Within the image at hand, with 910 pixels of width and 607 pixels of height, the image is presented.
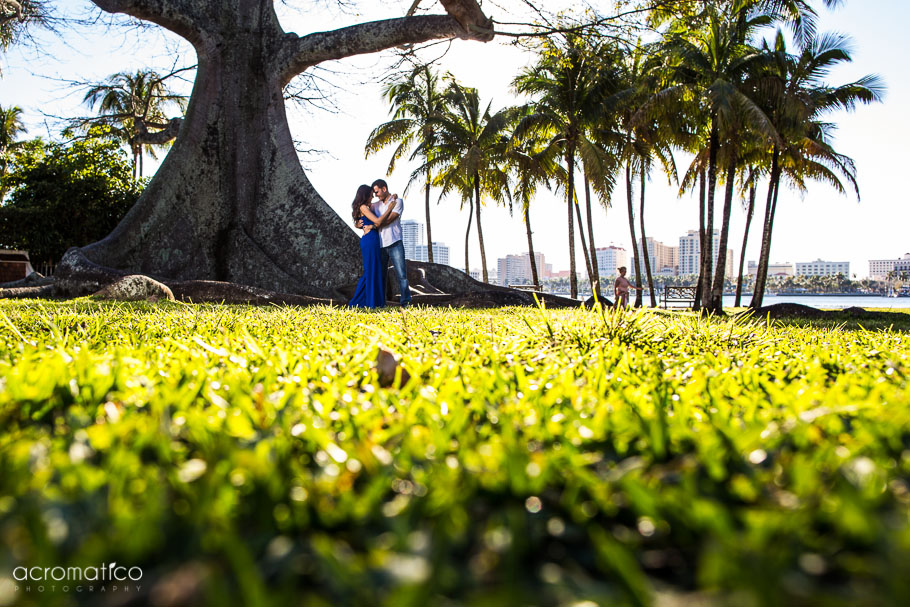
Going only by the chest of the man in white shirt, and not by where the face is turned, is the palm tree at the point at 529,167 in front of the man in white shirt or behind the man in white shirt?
behind

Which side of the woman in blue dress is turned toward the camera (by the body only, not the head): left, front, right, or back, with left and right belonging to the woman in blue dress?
right

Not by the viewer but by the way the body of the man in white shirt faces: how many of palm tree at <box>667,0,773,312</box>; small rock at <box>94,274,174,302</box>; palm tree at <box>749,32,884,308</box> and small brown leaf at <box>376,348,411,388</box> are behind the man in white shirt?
2

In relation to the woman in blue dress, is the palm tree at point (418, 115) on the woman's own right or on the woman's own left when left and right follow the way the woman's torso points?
on the woman's own left

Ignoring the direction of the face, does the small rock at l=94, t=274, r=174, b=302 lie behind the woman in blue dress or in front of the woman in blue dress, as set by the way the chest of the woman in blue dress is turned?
behind

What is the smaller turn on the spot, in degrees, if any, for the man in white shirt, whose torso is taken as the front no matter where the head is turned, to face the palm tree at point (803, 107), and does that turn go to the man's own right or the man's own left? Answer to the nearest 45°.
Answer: approximately 180°

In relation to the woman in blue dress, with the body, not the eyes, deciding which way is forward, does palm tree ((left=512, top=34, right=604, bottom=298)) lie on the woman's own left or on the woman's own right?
on the woman's own left

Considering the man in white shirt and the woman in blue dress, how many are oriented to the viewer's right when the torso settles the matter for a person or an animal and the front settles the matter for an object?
1

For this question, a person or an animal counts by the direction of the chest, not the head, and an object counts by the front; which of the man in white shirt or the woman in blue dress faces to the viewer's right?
the woman in blue dress
